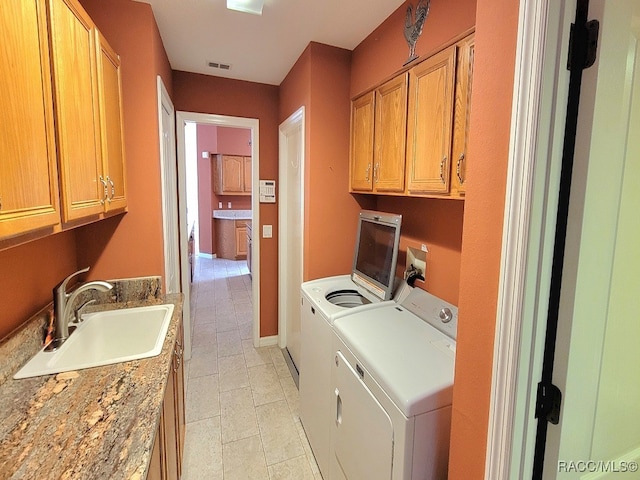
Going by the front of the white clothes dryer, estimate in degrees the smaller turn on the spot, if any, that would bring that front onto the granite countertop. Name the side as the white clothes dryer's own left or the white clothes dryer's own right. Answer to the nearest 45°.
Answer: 0° — it already faces it

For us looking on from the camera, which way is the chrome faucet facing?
facing to the right of the viewer

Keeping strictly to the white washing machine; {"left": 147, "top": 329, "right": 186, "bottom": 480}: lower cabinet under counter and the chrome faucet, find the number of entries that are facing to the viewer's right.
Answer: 2

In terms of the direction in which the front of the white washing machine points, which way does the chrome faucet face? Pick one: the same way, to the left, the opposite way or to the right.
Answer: the opposite way

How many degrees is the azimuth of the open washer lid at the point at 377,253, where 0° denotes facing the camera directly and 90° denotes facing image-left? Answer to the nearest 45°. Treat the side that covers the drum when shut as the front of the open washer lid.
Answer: approximately 45°

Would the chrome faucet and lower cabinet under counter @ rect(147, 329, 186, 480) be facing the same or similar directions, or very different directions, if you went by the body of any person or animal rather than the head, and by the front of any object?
same or similar directions

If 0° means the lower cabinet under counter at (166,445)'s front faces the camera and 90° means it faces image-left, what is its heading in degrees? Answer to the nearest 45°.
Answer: approximately 270°

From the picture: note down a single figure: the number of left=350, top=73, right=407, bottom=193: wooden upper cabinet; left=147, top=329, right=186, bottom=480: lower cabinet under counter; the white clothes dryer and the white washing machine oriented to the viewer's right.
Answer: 1

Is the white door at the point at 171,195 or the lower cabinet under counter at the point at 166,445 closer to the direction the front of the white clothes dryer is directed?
the lower cabinet under counter

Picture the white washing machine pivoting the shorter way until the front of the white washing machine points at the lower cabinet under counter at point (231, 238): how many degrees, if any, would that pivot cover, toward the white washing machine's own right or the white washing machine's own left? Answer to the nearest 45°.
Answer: approximately 90° to the white washing machine's own right

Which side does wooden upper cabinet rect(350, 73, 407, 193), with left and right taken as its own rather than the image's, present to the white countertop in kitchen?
right

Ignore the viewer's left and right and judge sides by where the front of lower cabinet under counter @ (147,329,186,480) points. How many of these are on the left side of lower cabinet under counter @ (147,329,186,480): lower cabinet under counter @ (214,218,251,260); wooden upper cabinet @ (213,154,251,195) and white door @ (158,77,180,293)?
3

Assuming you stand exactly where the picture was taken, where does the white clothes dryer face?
facing the viewer and to the left of the viewer

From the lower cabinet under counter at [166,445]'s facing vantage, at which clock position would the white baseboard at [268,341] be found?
The white baseboard is roughly at 10 o'clock from the lower cabinet under counter.
